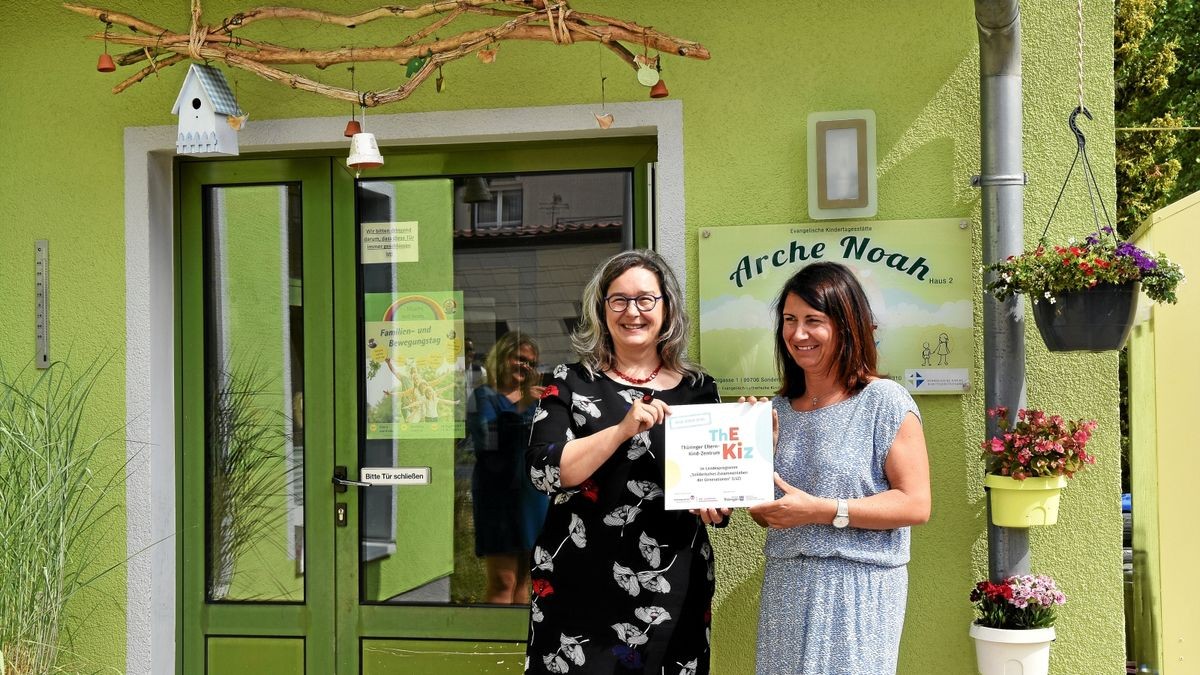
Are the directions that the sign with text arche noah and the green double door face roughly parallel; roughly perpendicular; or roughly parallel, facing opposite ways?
roughly parallel

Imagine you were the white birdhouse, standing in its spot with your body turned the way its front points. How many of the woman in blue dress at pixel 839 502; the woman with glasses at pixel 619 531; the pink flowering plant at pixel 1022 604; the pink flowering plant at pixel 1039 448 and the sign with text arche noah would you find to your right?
0

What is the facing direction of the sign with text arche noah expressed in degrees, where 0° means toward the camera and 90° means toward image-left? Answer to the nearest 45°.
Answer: approximately 0°

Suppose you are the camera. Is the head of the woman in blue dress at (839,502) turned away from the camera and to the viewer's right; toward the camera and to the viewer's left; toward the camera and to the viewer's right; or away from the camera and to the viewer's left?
toward the camera and to the viewer's left

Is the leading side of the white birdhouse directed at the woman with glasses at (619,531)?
no

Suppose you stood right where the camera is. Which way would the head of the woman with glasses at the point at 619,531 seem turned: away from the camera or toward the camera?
toward the camera

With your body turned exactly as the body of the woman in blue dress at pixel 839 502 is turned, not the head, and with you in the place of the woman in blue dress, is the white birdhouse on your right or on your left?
on your right

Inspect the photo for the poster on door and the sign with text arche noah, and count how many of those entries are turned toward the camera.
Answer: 2

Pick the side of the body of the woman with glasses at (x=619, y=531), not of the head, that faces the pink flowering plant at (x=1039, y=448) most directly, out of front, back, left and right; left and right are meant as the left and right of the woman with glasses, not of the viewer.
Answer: left

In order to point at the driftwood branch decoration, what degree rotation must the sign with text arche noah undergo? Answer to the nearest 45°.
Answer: approximately 90° to its right

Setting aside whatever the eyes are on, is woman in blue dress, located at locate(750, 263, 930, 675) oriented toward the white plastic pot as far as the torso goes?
no

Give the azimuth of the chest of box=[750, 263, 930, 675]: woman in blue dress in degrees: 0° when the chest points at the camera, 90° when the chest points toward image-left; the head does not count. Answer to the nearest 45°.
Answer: approximately 45°

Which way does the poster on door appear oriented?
toward the camera

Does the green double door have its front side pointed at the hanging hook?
no

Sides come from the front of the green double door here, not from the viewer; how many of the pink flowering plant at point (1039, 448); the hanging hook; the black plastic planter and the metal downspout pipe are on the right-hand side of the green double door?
0
